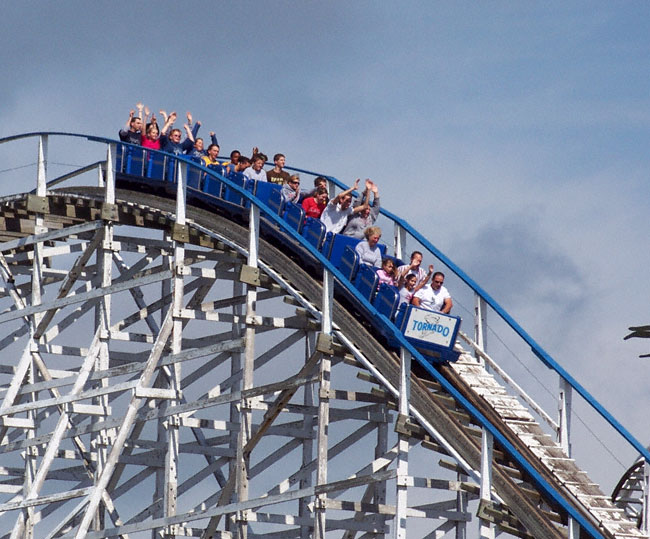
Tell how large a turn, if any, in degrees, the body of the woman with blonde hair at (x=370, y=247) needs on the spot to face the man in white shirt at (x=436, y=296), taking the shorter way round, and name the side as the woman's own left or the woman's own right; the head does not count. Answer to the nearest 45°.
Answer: approximately 45° to the woman's own left

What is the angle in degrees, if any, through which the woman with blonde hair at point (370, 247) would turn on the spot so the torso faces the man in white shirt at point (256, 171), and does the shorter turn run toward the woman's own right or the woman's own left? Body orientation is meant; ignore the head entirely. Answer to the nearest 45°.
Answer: approximately 180°

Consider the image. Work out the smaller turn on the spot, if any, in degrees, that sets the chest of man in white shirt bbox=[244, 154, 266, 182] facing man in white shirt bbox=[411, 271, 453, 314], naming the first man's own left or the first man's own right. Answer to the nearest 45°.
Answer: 0° — they already face them

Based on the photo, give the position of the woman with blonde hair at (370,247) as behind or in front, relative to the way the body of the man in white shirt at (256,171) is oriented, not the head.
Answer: in front

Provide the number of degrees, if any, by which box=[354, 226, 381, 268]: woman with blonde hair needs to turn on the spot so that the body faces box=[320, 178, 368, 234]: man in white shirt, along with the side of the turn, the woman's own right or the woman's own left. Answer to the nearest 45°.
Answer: approximately 180°

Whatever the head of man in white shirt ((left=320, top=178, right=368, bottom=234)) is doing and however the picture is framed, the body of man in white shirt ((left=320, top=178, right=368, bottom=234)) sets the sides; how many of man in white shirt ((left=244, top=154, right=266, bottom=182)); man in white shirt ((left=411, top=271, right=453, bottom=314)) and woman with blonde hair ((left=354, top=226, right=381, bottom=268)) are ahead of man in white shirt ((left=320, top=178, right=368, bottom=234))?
2

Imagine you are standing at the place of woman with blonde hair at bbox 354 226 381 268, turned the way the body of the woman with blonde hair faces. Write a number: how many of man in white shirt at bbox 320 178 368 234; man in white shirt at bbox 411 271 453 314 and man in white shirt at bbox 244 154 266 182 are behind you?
2

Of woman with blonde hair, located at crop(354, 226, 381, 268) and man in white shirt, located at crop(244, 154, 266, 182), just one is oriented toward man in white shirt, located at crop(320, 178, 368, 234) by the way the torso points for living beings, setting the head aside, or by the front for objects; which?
man in white shirt, located at crop(244, 154, 266, 182)

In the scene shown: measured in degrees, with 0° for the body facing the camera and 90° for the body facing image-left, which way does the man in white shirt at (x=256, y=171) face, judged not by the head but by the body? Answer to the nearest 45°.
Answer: approximately 315°
